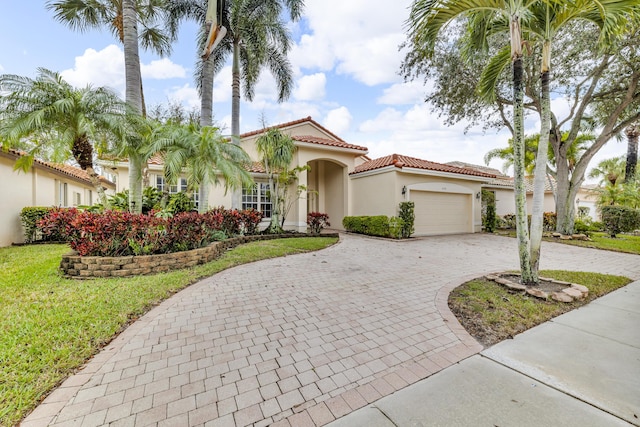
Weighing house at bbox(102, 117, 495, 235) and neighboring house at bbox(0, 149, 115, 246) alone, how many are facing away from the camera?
0

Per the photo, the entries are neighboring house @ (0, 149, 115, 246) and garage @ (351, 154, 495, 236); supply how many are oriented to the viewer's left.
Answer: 0

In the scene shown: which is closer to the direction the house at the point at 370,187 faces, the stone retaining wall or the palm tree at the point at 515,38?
the palm tree

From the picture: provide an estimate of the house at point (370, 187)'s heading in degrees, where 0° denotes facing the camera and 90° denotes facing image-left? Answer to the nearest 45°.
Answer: approximately 315°

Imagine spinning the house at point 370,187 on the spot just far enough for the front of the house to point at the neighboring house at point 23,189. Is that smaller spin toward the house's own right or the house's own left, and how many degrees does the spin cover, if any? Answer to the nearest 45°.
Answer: approximately 135° to the house's own right

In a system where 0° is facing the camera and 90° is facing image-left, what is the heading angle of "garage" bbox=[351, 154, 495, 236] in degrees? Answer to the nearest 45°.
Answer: approximately 315°

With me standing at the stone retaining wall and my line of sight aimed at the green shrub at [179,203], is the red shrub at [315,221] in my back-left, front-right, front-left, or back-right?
front-right

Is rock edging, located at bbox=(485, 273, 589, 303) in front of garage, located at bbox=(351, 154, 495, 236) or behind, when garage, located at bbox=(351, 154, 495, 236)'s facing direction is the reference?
in front

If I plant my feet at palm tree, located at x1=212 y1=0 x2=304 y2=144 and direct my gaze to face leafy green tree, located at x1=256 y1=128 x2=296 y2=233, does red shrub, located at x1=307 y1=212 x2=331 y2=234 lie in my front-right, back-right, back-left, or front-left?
front-left
